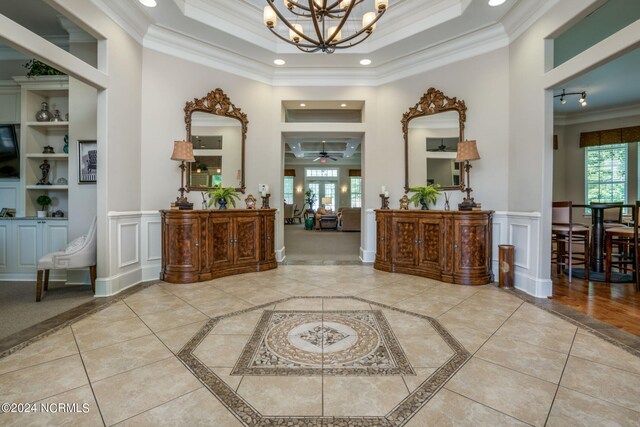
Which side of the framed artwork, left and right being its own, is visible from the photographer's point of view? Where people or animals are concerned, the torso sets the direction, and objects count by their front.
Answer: front

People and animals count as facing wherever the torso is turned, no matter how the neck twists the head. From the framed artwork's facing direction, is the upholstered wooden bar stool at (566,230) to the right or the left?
on its left

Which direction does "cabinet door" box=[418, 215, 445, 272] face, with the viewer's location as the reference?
facing the viewer and to the left of the viewer

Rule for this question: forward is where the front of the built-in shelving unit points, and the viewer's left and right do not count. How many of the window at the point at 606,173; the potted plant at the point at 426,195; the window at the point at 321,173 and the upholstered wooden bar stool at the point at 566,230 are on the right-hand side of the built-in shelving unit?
0

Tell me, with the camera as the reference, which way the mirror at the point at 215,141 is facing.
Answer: facing the viewer and to the right of the viewer

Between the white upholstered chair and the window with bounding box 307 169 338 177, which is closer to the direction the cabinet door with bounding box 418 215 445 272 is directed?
the white upholstered chair

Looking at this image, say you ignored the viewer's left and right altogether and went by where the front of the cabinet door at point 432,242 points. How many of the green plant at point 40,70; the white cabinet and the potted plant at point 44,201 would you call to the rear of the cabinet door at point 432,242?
0

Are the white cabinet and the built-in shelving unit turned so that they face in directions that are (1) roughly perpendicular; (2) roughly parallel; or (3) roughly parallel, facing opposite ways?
roughly parallel

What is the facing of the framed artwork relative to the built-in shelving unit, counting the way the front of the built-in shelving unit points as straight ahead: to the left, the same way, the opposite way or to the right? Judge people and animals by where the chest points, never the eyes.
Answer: the same way

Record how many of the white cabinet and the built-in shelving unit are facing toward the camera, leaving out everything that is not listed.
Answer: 2

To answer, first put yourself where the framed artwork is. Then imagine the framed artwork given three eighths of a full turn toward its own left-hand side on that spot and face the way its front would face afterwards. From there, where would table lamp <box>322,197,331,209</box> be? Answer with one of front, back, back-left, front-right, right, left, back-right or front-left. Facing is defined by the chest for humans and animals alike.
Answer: front

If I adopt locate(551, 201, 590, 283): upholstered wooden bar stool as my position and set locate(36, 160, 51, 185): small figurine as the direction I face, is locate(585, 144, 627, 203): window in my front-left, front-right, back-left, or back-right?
back-right

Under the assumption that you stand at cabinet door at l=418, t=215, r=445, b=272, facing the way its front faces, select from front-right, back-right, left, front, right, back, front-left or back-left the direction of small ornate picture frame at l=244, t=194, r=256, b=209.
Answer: front-right

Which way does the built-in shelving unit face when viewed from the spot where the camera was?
facing the viewer

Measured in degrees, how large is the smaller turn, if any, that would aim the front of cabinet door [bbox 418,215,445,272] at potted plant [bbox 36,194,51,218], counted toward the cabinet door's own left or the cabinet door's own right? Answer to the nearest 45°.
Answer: approximately 45° to the cabinet door's own right

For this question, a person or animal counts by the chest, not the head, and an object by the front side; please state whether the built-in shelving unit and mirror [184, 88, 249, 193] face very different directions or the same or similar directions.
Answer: same or similar directions

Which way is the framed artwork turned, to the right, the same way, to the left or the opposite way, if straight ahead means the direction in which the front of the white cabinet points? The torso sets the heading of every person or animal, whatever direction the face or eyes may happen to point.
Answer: the same way

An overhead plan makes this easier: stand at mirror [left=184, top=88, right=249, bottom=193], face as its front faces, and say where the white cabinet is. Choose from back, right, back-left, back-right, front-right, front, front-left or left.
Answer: back-right
